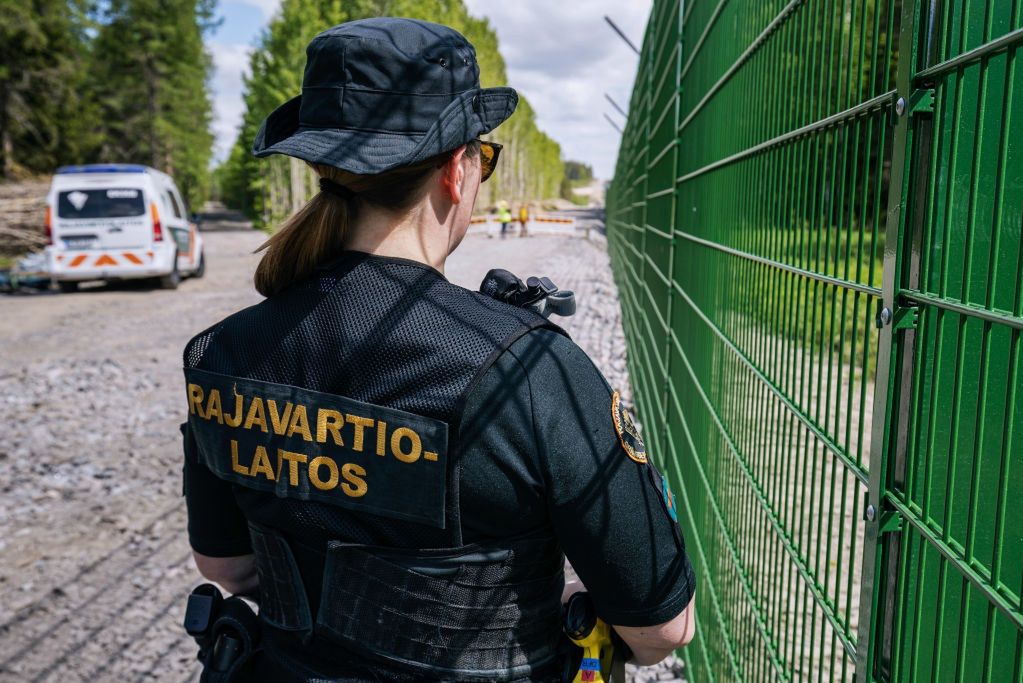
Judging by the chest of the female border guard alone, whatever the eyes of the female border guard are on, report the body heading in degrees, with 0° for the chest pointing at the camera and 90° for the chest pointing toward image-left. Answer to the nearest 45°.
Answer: approximately 225°

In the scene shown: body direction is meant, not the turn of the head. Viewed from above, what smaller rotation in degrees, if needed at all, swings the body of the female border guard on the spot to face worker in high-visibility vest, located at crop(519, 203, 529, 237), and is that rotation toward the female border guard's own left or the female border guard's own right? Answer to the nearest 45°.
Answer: approximately 45° to the female border guard's own left

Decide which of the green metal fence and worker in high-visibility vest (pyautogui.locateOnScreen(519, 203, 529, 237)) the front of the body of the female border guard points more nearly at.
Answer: the worker in high-visibility vest

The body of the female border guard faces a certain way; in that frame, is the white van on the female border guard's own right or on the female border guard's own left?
on the female border guard's own left
